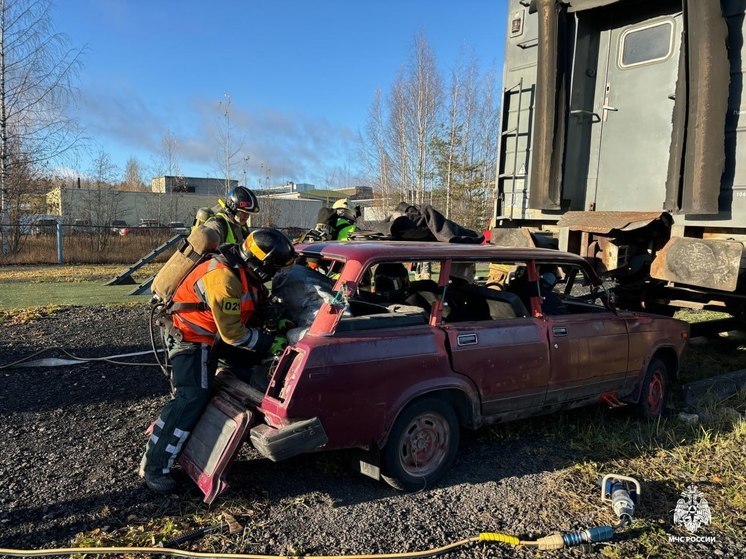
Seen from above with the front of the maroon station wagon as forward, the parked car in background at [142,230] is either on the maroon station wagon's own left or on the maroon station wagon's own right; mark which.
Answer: on the maroon station wagon's own left

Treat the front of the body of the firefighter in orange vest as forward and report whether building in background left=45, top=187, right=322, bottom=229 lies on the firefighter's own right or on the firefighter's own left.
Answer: on the firefighter's own left

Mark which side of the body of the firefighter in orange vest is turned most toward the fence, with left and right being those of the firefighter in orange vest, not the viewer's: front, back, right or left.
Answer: left

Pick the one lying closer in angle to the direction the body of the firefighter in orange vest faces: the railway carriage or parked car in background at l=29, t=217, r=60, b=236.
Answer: the railway carriage

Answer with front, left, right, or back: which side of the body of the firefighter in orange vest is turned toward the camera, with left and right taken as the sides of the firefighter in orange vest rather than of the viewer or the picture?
right

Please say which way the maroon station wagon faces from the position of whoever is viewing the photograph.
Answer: facing away from the viewer and to the right of the viewer

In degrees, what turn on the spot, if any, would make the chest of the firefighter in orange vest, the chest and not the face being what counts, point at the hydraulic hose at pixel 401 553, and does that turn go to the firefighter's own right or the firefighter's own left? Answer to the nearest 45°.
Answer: approximately 45° to the firefighter's own right

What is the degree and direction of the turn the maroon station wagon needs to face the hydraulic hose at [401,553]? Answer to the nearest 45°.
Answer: approximately 135° to its right

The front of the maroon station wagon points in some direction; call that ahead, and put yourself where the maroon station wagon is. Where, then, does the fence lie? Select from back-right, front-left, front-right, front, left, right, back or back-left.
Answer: left

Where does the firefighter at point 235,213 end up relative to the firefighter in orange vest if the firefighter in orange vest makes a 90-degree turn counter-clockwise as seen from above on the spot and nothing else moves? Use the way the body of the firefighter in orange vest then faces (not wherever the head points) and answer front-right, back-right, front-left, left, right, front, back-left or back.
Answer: front

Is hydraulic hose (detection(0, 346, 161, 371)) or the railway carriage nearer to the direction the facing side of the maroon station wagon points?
the railway carriage
